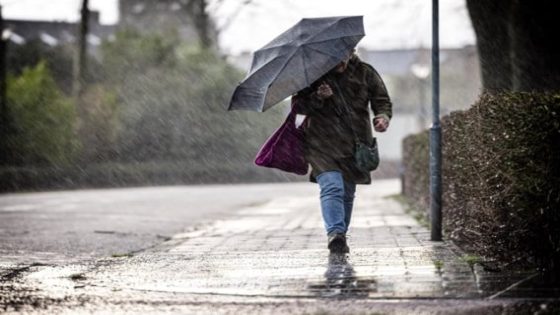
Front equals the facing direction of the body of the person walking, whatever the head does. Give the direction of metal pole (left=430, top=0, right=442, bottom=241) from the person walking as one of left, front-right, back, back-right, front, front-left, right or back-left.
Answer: back-left

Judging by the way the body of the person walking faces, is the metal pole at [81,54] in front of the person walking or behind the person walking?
behind

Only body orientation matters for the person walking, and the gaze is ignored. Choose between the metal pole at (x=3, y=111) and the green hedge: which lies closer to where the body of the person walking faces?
the green hedge

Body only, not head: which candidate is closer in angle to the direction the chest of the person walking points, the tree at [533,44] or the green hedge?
the green hedge

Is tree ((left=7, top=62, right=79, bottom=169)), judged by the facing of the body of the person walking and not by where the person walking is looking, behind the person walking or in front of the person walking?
behind

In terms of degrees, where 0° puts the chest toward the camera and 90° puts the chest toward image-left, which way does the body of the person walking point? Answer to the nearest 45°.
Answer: approximately 0°

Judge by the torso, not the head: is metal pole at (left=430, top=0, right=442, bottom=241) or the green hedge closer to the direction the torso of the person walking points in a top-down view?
the green hedge

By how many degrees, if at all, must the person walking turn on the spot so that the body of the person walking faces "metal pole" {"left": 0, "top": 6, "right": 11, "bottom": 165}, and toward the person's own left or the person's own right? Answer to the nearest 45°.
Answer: approximately 135° to the person's own right
